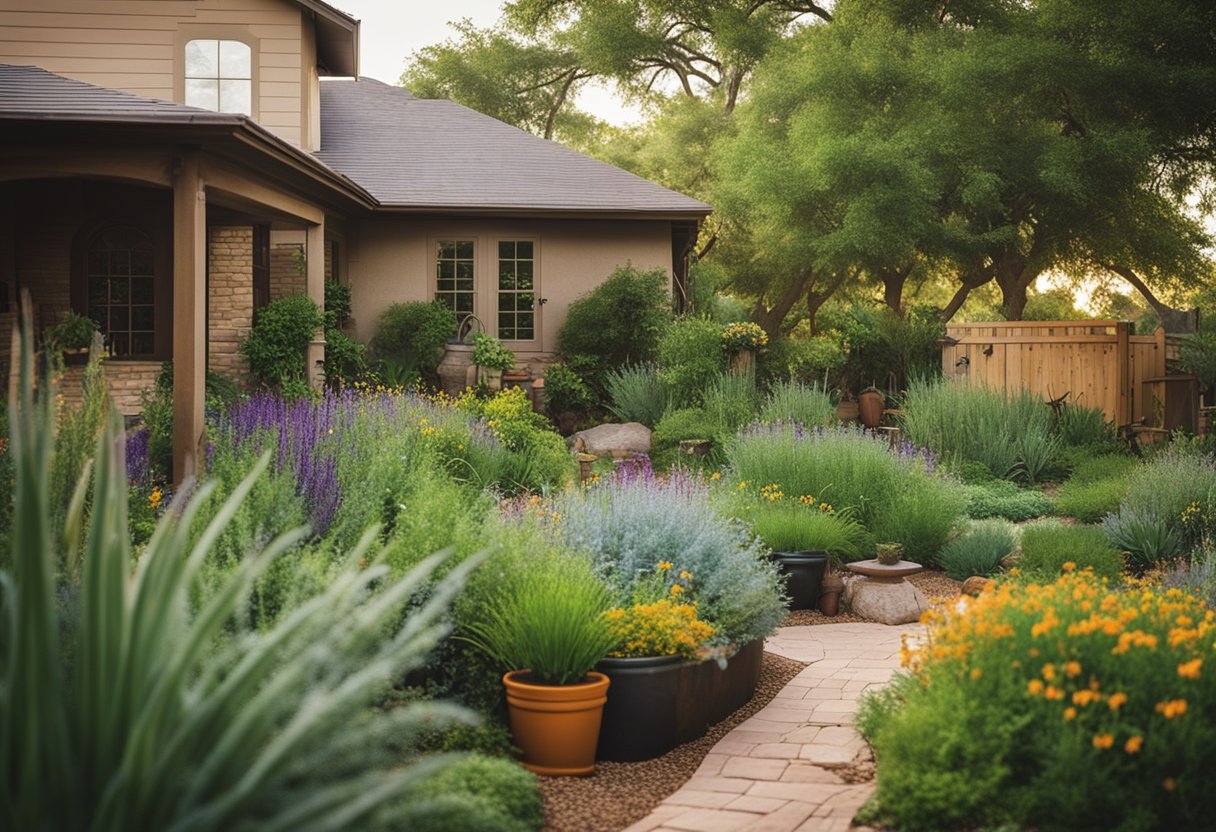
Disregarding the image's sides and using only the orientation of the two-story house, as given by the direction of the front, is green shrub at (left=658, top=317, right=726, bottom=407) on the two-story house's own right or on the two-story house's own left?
on the two-story house's own left

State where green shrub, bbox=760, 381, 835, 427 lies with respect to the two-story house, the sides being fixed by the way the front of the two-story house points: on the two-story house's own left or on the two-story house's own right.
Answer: on the two-story house's own left

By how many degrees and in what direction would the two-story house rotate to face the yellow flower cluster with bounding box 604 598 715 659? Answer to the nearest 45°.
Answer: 0° — it already faces it

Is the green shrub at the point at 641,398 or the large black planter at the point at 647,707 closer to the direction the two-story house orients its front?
the large black planter

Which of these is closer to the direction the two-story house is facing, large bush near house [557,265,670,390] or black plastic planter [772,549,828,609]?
the black plastic planter

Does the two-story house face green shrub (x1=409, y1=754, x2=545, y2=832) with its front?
yes

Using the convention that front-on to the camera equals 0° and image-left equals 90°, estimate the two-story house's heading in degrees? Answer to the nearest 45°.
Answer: approximately 0°

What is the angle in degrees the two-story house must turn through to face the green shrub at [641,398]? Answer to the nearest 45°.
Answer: approximately 90° to its left

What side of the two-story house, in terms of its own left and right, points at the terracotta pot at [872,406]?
left

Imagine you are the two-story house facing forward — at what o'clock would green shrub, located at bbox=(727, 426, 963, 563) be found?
The green shrub is roughly at 11 o'clock from the two-story house.

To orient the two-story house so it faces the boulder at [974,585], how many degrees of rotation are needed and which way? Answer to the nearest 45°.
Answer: approximately 45° to its left
